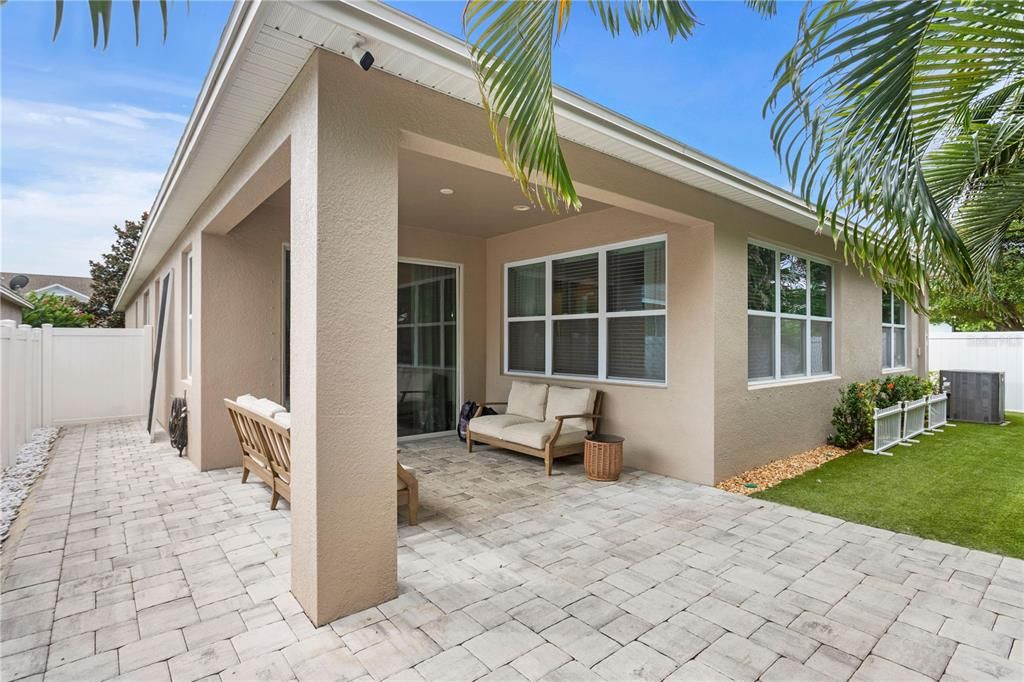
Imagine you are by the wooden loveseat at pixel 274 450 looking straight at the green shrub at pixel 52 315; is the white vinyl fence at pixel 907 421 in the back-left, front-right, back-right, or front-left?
back-right

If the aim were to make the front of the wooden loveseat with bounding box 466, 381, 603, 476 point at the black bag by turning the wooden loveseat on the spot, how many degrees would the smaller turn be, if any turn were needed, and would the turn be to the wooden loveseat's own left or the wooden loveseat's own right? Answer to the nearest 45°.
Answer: approximately 90° to the wooden loveseat's own right

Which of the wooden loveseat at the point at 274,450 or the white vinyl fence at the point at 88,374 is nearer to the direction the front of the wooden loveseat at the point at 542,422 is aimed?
the wooden loveseat

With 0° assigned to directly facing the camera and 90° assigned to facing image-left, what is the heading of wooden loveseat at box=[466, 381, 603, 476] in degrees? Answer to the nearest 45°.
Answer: approximately 45°

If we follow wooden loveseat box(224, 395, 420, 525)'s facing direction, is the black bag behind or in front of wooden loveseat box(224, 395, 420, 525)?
in front

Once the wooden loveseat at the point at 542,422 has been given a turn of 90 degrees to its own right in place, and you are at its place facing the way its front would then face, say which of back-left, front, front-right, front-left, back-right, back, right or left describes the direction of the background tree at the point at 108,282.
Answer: front

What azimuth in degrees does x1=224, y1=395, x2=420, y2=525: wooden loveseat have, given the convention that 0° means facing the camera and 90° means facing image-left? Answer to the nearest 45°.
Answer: approximately 225°

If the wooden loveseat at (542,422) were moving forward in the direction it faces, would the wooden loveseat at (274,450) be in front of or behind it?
in front

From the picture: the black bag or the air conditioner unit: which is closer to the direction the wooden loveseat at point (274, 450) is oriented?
the black bag

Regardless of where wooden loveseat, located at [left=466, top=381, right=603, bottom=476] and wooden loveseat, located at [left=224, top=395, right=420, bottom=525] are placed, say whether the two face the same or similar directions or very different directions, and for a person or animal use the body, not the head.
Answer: very different directions
